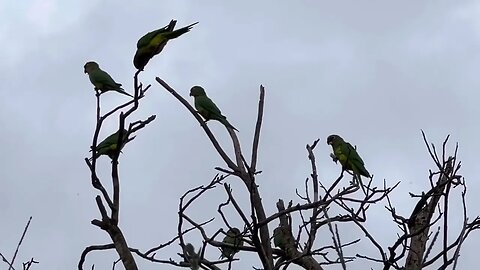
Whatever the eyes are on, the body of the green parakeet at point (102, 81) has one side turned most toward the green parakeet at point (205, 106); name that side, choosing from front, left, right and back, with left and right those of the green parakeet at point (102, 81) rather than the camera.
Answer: back

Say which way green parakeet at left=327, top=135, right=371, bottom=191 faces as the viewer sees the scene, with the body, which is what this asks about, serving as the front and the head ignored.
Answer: to the viewer's left

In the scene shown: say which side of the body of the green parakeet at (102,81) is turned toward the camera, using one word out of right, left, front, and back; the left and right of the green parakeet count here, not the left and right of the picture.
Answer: left

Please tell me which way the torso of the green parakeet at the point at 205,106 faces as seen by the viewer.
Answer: to the viewer's left
